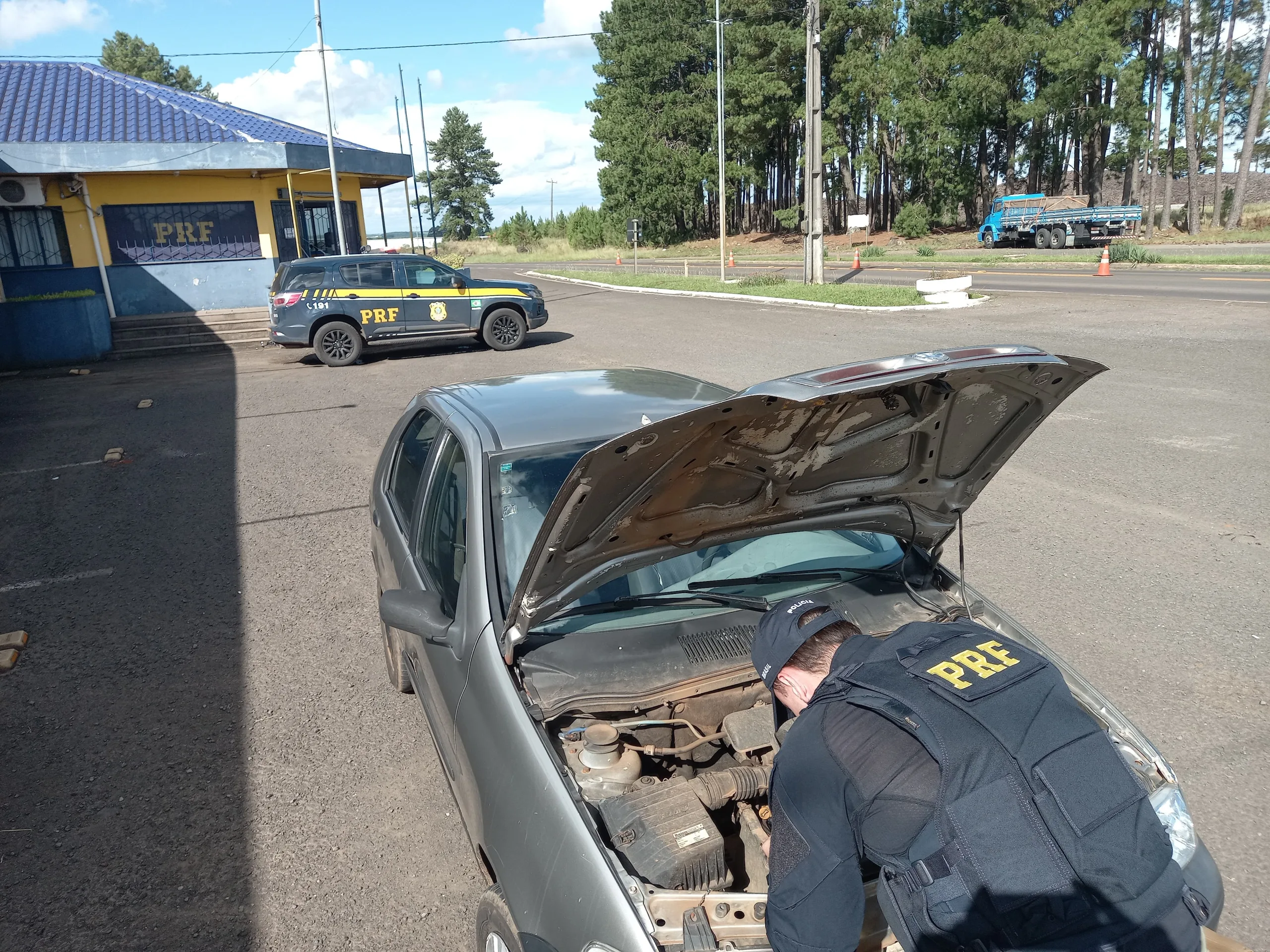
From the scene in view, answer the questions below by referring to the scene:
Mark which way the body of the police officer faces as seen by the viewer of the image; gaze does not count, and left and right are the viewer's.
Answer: facing away from the viewer and to the left of the viewer

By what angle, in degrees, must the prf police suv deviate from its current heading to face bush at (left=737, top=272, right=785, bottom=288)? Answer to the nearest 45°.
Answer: approximately 45° to its left

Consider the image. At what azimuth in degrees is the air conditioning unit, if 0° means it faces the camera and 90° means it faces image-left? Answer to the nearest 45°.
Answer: approximately 0°

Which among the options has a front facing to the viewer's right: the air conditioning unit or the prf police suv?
the prf police suv

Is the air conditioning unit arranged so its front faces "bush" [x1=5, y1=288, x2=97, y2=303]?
yes

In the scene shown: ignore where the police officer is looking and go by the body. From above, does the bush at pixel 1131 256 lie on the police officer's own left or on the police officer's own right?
on the police officer's own right

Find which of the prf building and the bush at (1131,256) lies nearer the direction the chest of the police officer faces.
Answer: the prf building

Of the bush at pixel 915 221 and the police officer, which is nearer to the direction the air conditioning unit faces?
the police officer

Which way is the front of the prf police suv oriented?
to the viewer's right

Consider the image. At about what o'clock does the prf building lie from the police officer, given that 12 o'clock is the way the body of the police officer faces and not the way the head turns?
The prf building is roughly at 12 o'clock from the police officer.

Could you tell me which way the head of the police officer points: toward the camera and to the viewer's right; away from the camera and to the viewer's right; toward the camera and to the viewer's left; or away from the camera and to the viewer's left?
away from the camera and to the viewer's left
